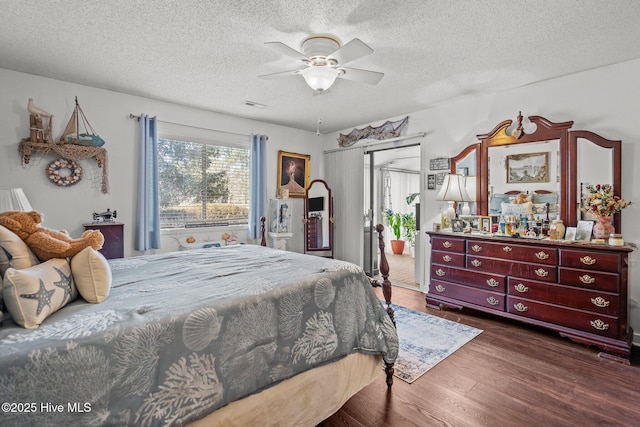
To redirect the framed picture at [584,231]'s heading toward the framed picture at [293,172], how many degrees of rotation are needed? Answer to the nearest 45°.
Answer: approximately 90° to its right

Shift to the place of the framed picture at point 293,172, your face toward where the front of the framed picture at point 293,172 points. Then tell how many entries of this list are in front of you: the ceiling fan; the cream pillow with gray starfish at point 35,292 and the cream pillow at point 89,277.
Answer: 3

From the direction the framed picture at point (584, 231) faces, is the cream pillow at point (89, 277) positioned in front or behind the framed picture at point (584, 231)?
in front

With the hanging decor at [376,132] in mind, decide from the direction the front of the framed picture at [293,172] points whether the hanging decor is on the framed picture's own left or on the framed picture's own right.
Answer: on the framed picture's own left

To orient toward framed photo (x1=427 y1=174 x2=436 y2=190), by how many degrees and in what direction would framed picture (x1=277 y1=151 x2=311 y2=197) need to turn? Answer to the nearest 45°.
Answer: approximately 45° to its left

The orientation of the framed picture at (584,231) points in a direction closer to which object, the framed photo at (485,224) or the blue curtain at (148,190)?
the blue curtain

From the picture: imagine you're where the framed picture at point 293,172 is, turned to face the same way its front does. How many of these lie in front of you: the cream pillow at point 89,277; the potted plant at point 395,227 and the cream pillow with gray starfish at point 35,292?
2

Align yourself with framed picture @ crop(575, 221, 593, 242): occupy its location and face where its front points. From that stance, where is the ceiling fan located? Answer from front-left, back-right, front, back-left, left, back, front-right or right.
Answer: front-right

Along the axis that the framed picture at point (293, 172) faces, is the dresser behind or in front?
in front

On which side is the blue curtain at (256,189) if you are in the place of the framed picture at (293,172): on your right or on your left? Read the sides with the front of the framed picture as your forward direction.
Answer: on your right

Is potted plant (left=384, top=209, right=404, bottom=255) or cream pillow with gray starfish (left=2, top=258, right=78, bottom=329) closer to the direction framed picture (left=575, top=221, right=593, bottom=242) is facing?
the cream pillow with gray starfish
